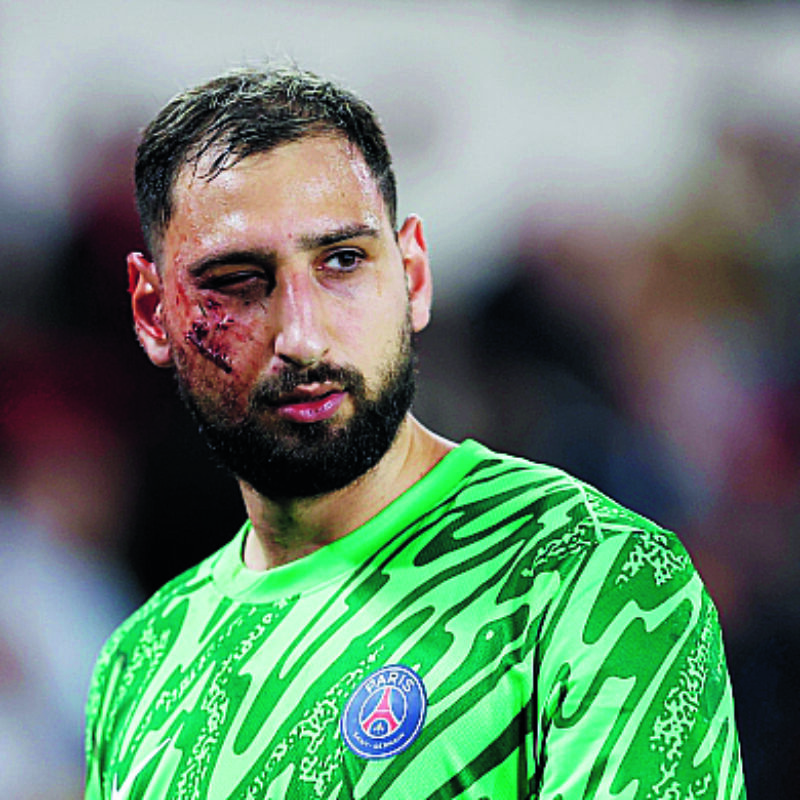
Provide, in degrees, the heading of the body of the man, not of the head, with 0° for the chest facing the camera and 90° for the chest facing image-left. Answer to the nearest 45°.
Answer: approximately 45°
